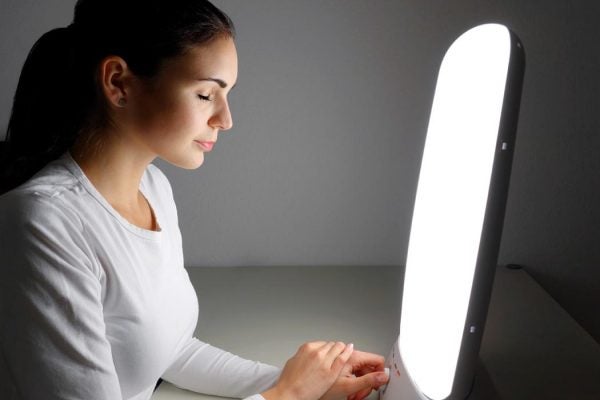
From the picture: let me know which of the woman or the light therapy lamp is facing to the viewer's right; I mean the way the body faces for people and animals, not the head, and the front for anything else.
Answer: the woman

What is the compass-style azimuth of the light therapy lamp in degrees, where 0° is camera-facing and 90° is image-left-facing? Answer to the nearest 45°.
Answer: approximately 45°

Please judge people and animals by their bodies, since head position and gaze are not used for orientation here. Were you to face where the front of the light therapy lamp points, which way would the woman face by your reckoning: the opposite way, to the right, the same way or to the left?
the opposite way

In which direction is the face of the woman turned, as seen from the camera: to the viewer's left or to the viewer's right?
to the viewer's right

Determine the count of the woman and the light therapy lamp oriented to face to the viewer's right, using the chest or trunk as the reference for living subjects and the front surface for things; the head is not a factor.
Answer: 1

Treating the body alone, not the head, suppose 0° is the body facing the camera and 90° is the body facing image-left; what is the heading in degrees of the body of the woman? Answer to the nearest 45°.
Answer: approximately 270°
